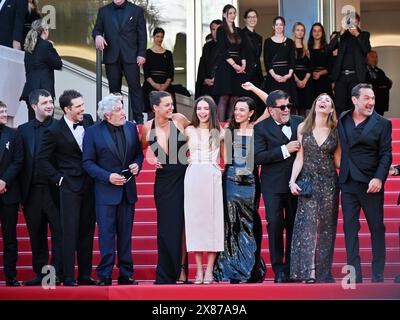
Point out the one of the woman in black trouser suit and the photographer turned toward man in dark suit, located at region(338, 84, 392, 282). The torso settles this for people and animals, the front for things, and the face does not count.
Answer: the photographer

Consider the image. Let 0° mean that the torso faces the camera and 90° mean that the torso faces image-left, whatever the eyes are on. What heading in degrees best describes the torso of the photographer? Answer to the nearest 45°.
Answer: approximately 0°

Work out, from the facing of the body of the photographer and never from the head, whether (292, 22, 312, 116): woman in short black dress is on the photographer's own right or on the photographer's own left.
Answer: on the photographer's own right
